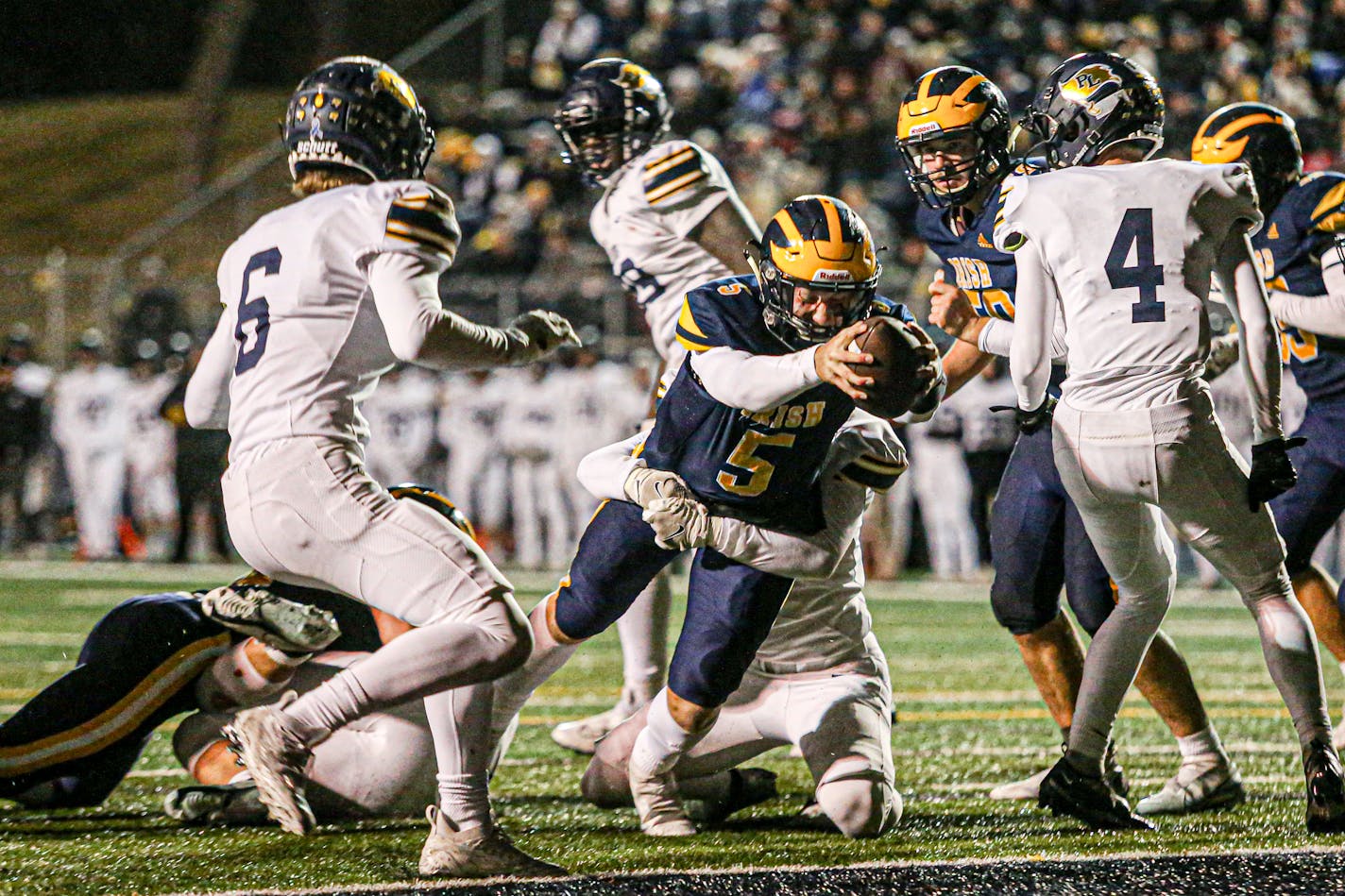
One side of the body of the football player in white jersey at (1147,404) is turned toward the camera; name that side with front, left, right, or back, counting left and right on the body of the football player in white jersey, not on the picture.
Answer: back

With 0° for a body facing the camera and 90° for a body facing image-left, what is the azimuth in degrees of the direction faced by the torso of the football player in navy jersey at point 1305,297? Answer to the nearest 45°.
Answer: approximately 45°

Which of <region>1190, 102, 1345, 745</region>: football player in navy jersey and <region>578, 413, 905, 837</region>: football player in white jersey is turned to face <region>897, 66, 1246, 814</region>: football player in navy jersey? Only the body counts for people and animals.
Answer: <region>1190, 102, 1345, 745</region>: football player in navy jersey

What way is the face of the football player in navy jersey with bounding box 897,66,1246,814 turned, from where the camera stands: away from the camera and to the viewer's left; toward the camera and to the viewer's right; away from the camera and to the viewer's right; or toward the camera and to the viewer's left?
toward the camera and to the viewer's left

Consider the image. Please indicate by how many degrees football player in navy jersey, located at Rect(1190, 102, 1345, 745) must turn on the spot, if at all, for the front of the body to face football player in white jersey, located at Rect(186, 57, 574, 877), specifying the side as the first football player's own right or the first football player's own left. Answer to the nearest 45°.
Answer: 0° — they already face them

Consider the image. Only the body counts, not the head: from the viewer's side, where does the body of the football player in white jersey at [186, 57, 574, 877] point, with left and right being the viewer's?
facing away from the viewer and to the right of the viewer

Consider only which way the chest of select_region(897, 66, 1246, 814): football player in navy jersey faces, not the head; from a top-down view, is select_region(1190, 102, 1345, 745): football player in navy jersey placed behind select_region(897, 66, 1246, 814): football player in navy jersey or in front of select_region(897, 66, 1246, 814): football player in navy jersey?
behind

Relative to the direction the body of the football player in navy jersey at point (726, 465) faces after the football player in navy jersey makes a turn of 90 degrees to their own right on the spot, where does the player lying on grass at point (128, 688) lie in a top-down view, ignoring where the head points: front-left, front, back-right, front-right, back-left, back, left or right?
front-right
